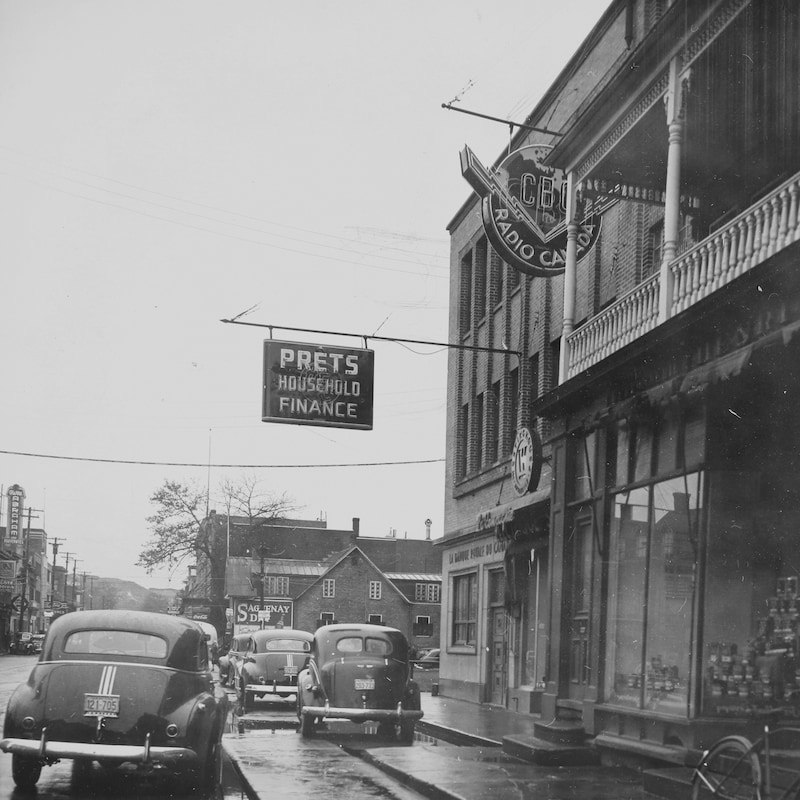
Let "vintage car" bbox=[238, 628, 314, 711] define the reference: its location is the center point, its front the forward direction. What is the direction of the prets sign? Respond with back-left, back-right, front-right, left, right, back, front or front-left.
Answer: back

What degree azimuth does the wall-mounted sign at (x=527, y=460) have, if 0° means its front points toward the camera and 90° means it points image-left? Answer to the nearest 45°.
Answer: approximately 45°

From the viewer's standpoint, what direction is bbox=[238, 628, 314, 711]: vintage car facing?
away from the camera

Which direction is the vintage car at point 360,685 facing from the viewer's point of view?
away from the camera

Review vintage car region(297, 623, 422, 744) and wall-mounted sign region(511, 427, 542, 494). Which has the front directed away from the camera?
the vintage car

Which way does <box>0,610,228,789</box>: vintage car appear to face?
away from the camera

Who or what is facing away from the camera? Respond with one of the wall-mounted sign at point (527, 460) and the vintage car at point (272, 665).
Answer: the vintage car
